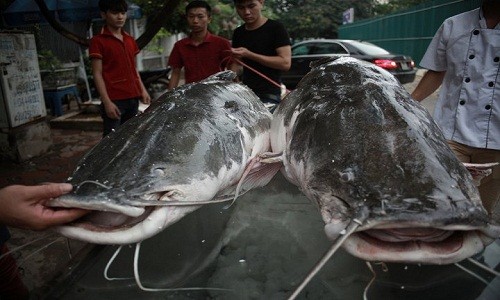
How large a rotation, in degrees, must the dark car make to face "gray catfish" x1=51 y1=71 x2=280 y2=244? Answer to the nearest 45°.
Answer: approximately 135° to its left

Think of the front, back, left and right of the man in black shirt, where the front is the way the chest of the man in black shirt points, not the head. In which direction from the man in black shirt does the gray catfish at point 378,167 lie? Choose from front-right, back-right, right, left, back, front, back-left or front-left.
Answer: front-left

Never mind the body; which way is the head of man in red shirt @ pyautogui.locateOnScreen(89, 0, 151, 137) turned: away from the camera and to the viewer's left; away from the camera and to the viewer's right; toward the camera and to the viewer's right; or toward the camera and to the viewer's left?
toward the camera and to the viewer's right

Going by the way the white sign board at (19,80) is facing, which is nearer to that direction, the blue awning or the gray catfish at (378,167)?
the gray catfish

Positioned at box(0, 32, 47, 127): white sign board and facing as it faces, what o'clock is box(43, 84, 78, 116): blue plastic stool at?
The blue plastic stool is roughly at 8 o'clock from the white sign board.

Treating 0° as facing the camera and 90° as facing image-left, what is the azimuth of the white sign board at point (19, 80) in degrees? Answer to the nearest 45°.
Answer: approximately 315°

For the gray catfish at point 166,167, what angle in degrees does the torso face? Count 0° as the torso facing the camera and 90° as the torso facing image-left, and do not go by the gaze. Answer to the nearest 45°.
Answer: approximately 45°

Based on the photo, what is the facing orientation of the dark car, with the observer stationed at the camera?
facing away from the viewer and to the left of the viewer
